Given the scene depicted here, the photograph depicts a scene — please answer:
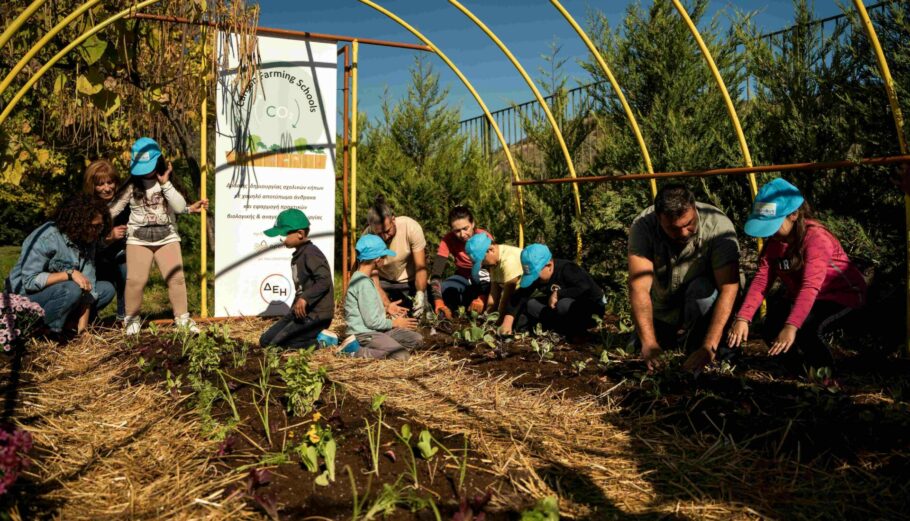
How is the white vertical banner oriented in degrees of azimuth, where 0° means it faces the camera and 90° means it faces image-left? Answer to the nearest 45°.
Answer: approximately 0°

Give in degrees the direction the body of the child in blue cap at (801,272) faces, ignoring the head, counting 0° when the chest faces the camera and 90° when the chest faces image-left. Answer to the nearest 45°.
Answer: approximately 45°

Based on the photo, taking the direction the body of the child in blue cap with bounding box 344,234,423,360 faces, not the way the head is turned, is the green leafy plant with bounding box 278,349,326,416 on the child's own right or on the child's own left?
on the child's own right

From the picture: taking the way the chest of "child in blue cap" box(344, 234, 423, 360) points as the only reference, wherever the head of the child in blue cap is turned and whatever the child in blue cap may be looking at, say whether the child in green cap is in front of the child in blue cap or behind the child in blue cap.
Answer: behind

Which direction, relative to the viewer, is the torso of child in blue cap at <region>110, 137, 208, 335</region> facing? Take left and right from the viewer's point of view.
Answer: facing the viewer

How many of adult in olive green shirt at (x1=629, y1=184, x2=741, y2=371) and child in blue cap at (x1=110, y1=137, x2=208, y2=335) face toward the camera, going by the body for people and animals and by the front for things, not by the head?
2

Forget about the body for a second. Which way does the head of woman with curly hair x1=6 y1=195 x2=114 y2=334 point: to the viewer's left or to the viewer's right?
to the viewer's right

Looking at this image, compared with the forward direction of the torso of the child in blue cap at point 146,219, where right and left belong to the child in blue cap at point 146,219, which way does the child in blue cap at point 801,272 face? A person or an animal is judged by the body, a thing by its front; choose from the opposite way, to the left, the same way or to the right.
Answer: to the right

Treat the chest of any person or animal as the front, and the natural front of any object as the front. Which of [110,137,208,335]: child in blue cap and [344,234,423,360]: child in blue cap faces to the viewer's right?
[344,234,423,360]: child in blue cap

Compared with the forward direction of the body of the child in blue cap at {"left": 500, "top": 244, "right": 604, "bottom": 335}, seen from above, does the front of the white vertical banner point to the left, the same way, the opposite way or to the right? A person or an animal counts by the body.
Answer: to the left

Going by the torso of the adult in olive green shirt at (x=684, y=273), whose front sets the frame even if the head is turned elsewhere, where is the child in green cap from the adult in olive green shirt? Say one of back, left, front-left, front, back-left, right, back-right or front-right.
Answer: right

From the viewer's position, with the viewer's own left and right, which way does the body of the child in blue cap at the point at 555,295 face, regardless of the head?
facing the viewer and to the left of the viewer
